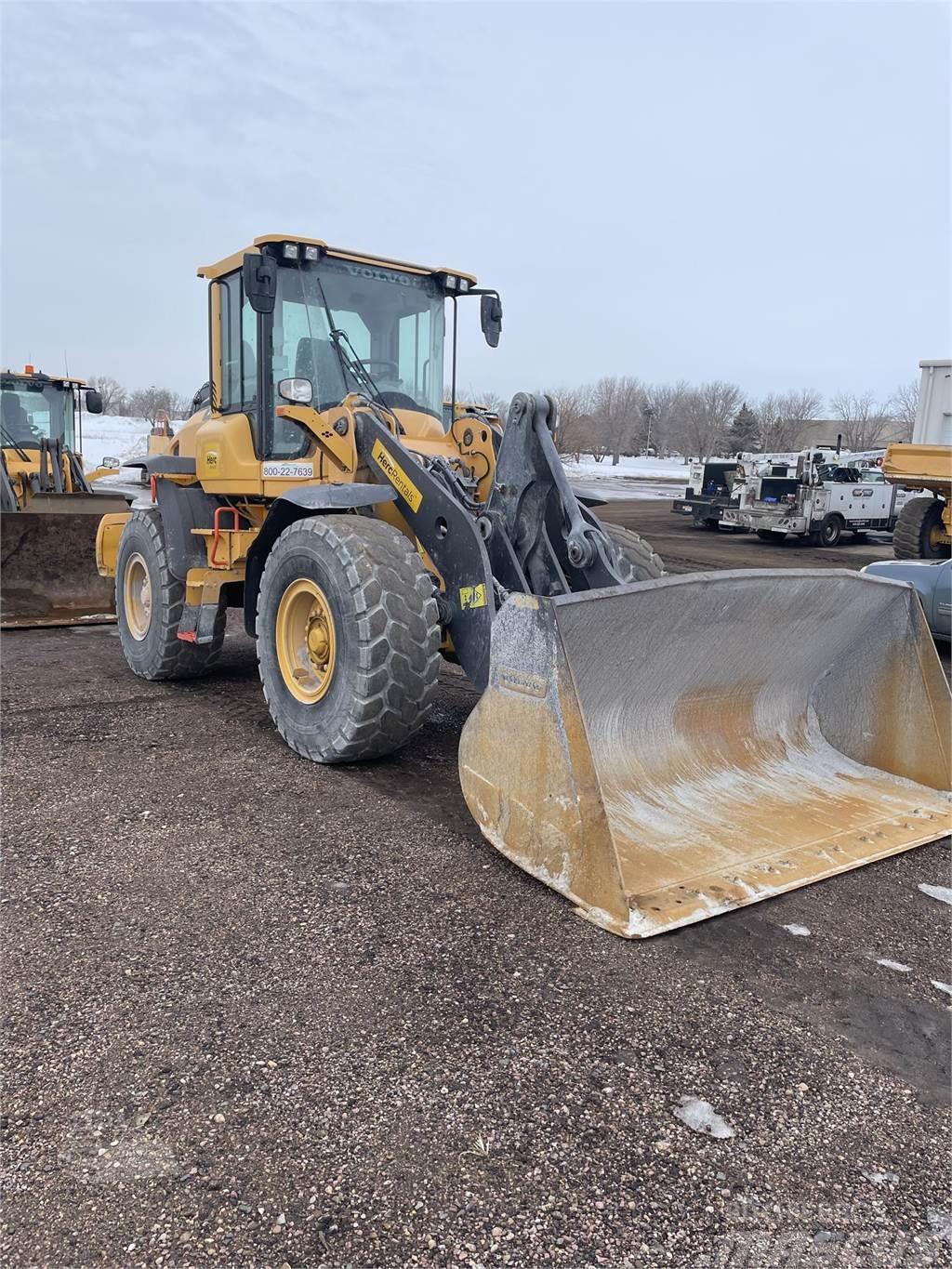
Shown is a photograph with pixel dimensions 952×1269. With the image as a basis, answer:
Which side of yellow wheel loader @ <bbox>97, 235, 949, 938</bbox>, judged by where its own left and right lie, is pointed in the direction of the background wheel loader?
back

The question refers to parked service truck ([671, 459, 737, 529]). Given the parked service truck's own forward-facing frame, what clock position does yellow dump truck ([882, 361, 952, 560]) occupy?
The yellow dump truck is roughly at 4 o'clock from the parked service truck.

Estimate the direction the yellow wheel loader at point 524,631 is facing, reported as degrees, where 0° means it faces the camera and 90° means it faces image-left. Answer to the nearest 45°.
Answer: approximately 315°

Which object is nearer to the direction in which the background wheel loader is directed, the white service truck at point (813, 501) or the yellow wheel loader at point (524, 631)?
the yellow wheel loader

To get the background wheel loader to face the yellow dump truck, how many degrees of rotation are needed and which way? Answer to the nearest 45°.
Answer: approximately 90° to its left

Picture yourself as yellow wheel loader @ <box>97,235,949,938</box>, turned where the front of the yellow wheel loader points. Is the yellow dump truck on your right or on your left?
on your left
